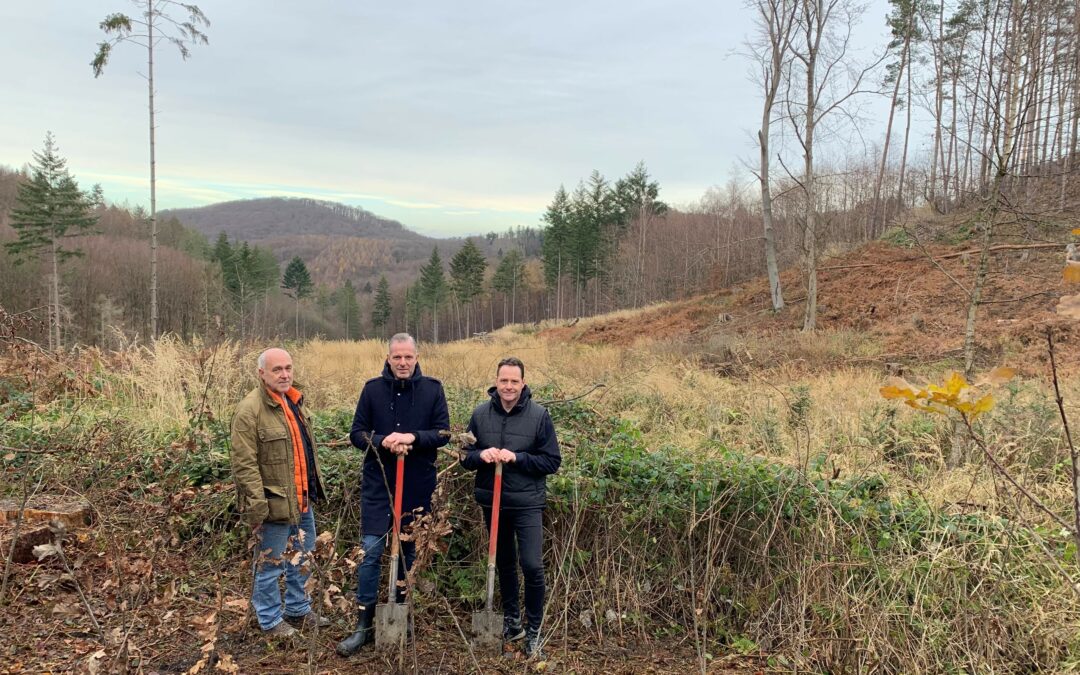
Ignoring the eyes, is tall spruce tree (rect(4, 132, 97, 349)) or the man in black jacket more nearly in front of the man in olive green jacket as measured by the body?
the man in black jacket

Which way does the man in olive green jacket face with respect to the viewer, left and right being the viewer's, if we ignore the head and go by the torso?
facing the viewer and to the right of the viewer

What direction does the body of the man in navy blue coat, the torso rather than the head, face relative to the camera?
toward the camera

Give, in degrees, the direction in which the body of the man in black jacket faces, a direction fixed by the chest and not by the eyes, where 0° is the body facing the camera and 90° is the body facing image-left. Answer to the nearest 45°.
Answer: approximately 0°

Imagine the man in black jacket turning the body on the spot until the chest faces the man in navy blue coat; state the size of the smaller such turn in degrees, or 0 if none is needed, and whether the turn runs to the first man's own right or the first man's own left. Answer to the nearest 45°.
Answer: approximately 90° to the first man's own right

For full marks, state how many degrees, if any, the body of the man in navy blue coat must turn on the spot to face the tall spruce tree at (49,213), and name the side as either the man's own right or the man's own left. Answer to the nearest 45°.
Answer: approximately 135° to the man's own right

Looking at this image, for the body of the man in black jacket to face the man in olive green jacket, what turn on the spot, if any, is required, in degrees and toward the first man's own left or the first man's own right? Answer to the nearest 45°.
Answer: approximately 90° to the first man's own right

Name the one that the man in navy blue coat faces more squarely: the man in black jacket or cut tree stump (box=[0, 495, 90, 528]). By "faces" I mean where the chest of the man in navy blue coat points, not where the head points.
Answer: the man in black jacket

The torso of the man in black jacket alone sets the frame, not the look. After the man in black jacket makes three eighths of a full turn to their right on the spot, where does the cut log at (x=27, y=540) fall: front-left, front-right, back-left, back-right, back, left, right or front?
front-left
